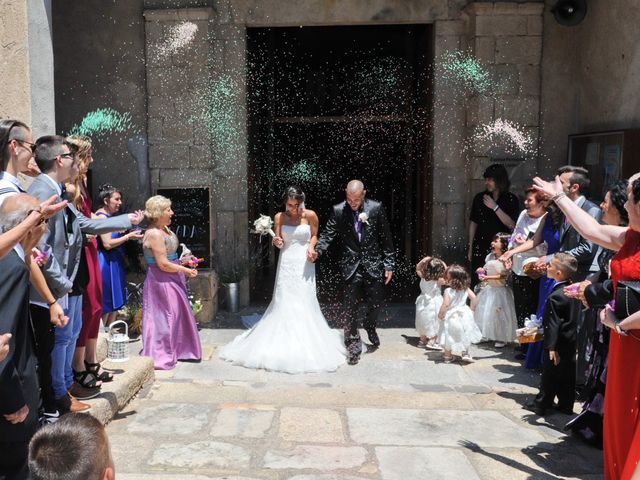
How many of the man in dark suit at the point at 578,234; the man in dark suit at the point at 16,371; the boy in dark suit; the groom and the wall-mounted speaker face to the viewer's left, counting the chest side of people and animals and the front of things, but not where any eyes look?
2

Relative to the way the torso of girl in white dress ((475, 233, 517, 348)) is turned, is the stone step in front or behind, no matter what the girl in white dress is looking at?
in front

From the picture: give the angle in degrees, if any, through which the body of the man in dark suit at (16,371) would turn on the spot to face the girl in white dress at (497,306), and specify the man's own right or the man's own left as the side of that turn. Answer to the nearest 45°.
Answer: approximately 45° to the man's own left

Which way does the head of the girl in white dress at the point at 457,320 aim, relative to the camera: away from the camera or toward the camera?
away from the camera

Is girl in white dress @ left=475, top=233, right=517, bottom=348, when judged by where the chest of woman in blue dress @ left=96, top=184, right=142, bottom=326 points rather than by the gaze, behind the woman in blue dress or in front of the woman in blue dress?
in front

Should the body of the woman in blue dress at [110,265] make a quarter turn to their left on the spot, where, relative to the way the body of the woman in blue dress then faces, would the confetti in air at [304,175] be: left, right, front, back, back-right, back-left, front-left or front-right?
front-right

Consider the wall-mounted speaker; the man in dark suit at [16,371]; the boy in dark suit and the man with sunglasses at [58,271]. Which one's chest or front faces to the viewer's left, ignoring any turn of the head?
the boy in dark suit

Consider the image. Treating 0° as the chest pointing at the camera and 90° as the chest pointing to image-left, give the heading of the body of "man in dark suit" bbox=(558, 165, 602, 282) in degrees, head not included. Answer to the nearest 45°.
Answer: approximately 90°

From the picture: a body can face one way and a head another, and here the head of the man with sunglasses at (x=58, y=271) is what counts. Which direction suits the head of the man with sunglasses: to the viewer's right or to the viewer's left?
to the viewer's right

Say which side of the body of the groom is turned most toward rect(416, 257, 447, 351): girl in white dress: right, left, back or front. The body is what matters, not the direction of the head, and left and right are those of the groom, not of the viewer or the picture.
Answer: left

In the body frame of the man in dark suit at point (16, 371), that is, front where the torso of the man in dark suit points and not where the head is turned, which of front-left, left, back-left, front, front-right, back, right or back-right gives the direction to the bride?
front-left

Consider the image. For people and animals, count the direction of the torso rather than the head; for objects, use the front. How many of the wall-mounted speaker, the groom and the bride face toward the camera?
3

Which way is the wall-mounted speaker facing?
toward the camera

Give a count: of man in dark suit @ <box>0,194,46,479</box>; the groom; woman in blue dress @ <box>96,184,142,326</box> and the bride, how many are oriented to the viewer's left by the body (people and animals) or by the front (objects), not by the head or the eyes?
0

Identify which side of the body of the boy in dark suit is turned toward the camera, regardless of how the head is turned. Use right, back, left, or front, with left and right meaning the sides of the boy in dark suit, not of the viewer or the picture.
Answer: left

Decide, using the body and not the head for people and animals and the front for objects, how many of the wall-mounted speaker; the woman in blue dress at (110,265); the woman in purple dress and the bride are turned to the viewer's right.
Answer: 2

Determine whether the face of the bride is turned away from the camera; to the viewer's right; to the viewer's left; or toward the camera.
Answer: toward the camera

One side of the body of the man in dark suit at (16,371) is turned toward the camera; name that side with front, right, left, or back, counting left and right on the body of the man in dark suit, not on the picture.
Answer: right

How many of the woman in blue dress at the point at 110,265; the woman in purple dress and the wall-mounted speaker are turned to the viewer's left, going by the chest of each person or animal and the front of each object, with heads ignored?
0
